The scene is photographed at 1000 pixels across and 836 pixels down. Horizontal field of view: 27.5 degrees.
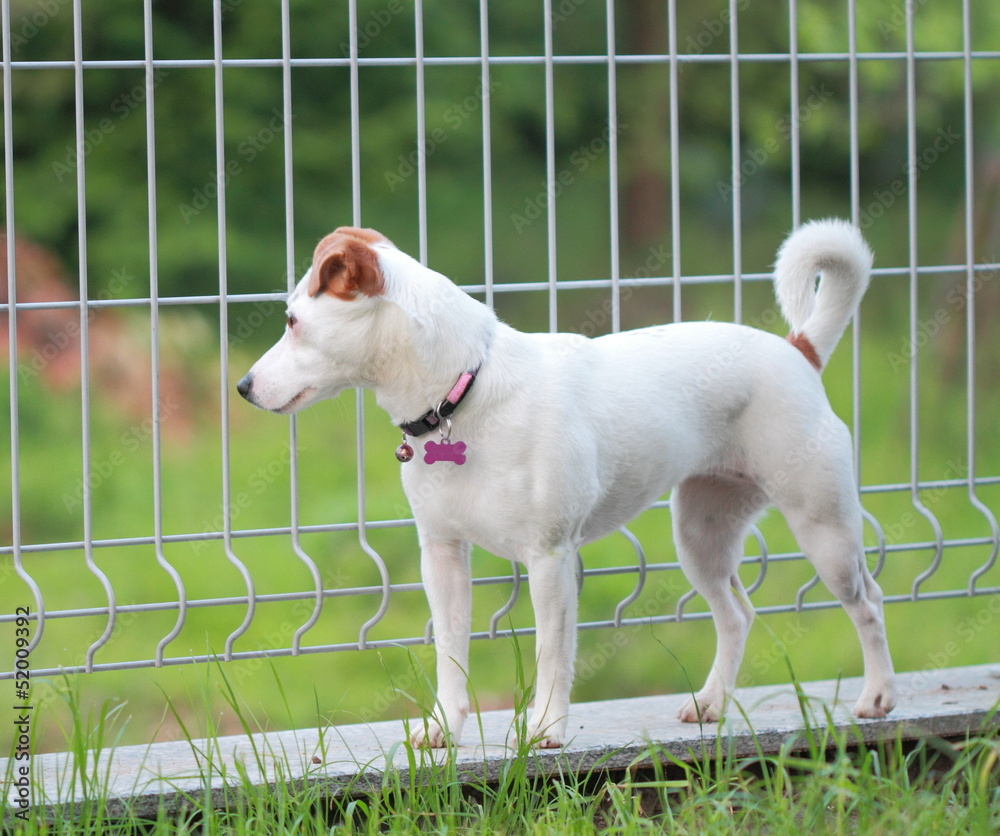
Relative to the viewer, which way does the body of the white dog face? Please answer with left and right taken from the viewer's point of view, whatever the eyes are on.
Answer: facing the viewer and to the left of the viewer
